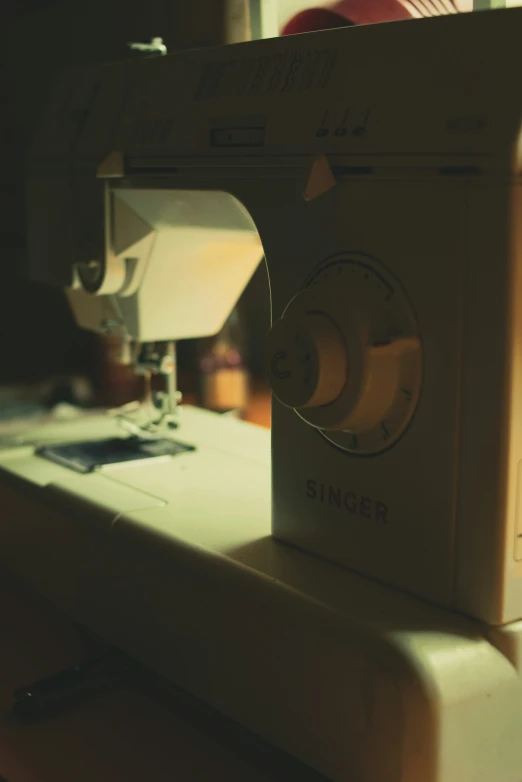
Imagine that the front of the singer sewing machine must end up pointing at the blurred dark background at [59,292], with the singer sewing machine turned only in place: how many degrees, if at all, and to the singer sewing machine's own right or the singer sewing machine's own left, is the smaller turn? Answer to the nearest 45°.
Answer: approximately 135° to the singer sewing machine's own right

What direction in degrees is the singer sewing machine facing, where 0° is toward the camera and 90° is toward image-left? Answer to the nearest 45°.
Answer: approximately 45°
